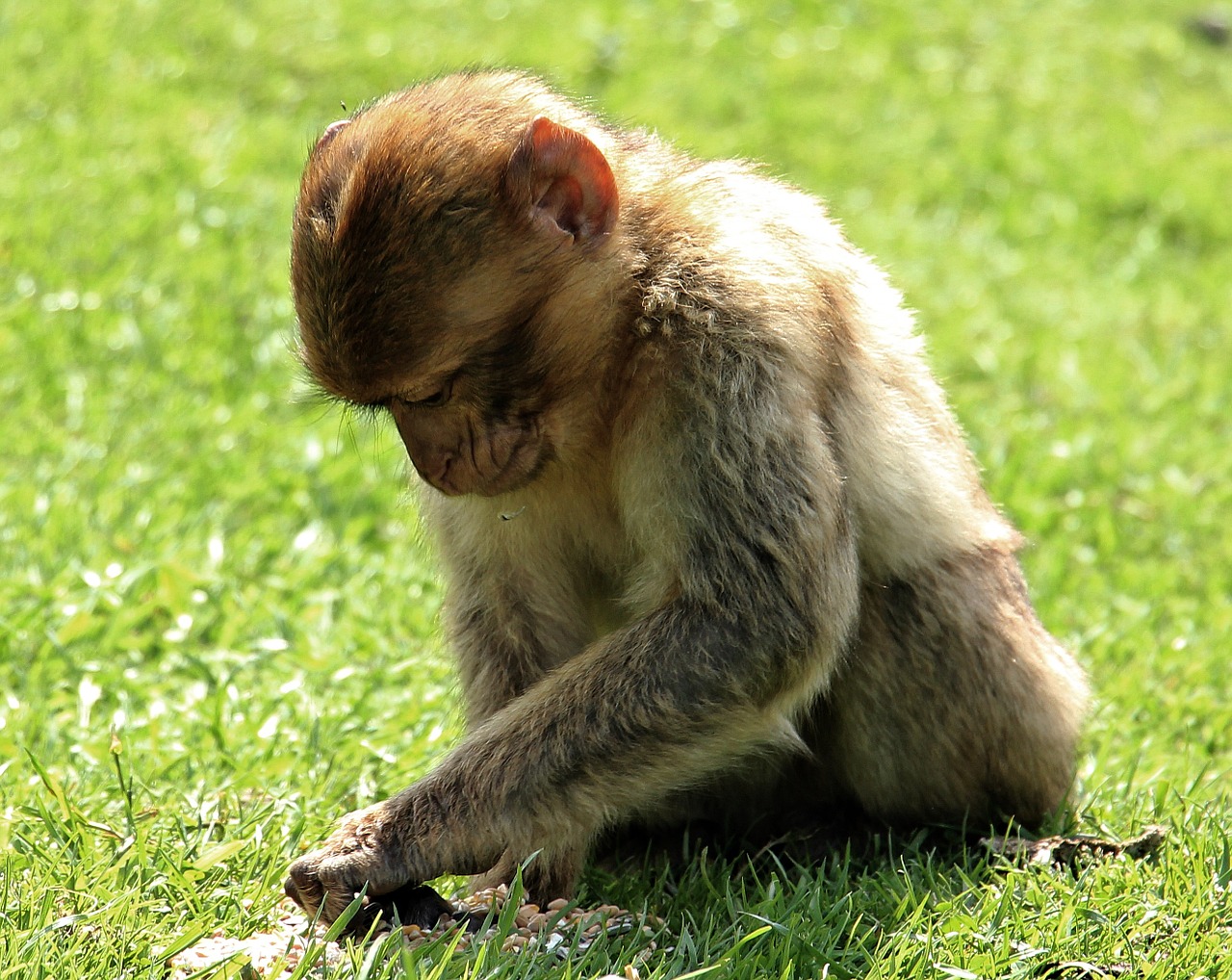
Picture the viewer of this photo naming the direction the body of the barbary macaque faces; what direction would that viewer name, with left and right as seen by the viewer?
facing the viewer and to the left of the viewer
